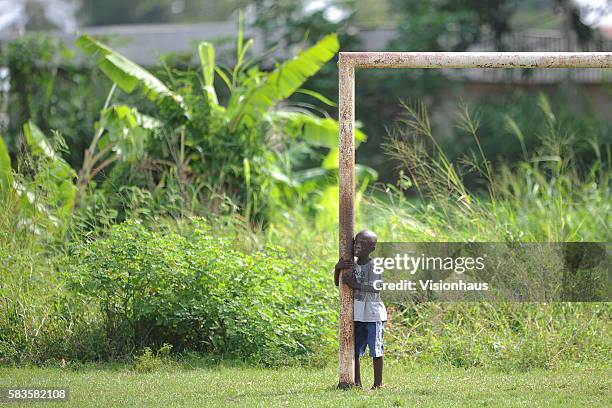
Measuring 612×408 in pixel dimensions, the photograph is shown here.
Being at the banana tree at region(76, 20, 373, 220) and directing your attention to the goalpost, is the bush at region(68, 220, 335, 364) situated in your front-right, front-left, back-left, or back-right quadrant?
front-right

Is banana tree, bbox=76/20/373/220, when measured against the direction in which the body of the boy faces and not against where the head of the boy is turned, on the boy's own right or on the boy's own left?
on the boy's own right

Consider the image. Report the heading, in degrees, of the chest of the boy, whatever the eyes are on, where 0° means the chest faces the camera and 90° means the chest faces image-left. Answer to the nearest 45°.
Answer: approximately 45°
